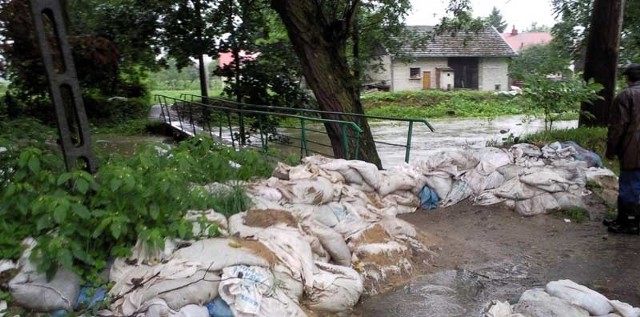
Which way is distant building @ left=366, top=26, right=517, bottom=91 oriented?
toward the camera

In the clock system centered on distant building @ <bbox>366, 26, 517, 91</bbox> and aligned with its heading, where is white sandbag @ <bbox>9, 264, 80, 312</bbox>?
The white sandbag is roughly at 12 o'clock from the distant building.

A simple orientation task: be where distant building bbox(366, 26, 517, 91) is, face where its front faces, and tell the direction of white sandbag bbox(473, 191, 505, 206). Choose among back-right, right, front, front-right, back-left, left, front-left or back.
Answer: front

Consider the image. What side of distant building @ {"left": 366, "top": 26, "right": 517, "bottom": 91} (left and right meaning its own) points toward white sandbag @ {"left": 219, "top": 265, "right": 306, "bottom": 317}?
front

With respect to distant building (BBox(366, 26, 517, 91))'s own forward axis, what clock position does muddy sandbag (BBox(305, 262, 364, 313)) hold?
The muddy sandbag is roughly at 12 o'clock from the distant building.

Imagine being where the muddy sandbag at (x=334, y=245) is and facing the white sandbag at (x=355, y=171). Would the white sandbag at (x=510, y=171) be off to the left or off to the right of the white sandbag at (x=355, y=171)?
right

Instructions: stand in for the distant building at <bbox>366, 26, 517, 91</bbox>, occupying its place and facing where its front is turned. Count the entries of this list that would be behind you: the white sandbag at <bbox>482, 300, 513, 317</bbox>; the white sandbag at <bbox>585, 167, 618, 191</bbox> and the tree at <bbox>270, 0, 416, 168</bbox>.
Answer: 0

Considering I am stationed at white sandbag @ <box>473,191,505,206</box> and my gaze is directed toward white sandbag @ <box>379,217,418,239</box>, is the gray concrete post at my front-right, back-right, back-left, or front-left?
front-right

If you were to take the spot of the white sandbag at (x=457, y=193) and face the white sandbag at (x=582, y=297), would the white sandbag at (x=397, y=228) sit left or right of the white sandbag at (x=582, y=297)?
right

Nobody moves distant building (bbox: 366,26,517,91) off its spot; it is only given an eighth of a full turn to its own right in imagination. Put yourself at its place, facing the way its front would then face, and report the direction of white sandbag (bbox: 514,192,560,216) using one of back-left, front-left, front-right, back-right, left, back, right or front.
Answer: front-left

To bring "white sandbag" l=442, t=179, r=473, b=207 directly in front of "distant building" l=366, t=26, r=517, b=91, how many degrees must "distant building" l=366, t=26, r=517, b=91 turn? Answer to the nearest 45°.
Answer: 0° — it already faces it

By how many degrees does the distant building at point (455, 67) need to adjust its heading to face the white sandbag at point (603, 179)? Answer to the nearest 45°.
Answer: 0° — it already faces it

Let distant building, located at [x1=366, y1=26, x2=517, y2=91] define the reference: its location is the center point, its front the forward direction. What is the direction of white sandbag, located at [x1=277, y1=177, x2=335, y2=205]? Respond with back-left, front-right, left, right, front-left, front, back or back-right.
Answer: front

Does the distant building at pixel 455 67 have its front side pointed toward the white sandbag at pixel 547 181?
yes

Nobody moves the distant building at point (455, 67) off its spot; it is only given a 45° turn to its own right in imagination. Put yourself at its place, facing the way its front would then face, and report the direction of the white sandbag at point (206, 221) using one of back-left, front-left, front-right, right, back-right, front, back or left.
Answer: front-left

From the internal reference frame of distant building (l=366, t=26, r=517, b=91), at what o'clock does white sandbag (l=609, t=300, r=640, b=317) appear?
The white sandbag is roughly at 12 o'clock from the distant building.

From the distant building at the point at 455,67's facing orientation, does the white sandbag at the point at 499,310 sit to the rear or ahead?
ahead

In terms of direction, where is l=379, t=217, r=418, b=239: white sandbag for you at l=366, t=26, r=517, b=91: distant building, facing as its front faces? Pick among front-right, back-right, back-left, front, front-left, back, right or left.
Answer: front

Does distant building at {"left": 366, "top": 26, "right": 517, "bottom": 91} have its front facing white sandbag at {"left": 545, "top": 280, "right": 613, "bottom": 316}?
yes
